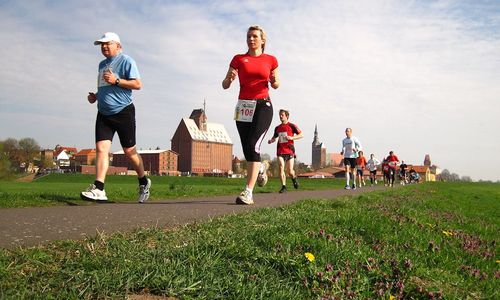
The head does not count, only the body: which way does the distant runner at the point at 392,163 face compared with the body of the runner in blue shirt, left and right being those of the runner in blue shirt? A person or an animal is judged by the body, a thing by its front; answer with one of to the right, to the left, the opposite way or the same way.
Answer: the same way

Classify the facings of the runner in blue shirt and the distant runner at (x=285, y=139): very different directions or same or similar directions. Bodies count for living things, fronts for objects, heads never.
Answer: same or similar directions

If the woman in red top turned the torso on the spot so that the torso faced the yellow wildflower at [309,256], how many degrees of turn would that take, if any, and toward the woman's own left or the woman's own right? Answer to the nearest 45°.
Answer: approximately 45° to the woman's own left

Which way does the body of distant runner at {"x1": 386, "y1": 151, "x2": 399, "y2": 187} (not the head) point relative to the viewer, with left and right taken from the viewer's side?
facing the viewer

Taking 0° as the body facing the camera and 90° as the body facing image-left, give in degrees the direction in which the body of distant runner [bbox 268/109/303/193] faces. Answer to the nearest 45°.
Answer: approximately 45°

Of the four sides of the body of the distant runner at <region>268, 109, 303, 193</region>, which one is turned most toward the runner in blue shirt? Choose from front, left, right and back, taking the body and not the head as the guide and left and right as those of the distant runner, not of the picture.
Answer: front

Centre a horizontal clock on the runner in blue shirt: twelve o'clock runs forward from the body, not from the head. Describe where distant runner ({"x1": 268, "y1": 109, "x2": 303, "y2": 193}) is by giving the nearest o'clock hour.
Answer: The distant runner is roughly at 6 o'clock from the runner in blue shirt.

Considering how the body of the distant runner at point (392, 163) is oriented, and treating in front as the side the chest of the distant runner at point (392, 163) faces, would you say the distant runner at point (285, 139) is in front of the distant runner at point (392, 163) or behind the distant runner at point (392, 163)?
in front

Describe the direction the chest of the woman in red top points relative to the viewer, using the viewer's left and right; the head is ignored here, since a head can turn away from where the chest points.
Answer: facing the viewer and to the left of the viewer

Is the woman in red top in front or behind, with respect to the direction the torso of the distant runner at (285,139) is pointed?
in front

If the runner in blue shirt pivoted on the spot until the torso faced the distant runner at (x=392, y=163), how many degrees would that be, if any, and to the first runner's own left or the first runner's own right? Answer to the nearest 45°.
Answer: approximately 180°

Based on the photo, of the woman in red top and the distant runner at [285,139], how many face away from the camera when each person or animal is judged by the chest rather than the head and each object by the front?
0

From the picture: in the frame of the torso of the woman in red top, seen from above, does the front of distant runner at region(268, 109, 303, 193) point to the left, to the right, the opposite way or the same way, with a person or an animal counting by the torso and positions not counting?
the same way

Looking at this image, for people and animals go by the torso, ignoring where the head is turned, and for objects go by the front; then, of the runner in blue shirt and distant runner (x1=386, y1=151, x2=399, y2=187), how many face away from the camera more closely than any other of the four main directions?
0

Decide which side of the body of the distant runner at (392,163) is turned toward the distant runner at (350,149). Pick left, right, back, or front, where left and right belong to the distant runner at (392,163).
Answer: front

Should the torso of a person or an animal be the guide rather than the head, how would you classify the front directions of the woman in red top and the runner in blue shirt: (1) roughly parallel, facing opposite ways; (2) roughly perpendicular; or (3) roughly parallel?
roughly parallel

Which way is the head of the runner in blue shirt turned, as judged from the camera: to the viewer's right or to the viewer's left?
to the viewer's left

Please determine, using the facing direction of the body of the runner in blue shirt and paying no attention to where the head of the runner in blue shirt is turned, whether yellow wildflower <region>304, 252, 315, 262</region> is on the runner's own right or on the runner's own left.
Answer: on the runner's own left

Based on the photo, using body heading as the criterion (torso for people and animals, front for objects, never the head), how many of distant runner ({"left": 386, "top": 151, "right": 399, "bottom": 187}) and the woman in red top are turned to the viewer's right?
0

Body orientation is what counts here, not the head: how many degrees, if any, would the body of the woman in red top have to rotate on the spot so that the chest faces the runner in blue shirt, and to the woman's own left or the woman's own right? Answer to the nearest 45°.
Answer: approximately 45° to the woman's own right
